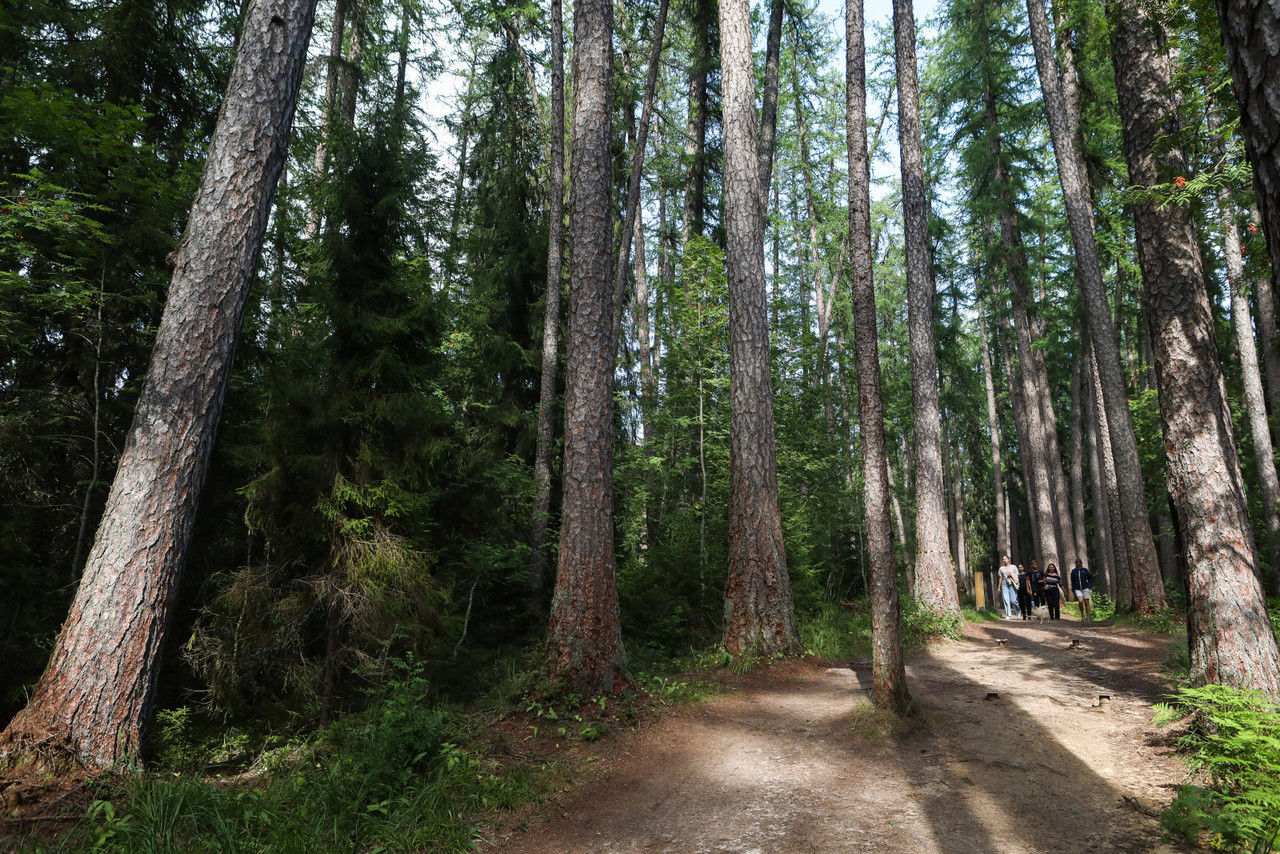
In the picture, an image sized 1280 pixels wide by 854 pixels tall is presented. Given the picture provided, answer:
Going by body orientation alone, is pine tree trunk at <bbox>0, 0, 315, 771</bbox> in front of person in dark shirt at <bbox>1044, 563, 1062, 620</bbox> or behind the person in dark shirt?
in front

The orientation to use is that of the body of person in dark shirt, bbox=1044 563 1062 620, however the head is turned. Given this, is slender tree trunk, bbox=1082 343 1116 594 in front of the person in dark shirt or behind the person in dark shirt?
behind

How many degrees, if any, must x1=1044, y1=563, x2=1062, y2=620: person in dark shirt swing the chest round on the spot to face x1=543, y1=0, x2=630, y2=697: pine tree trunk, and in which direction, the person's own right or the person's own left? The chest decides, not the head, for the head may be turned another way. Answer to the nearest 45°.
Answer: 0° — they already face it

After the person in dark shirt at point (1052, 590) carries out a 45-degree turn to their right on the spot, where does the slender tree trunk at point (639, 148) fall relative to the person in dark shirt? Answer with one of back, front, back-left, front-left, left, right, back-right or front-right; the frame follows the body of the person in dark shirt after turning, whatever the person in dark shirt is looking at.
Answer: front

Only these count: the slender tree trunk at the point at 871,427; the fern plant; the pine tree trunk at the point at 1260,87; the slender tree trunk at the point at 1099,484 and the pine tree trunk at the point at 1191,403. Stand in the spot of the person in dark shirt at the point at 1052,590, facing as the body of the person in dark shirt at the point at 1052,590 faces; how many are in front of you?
4

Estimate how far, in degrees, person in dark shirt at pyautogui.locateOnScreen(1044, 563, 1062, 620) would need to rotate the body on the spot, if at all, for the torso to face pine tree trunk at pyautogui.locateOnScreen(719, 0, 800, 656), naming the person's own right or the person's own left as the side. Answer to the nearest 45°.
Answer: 0° — they already face it

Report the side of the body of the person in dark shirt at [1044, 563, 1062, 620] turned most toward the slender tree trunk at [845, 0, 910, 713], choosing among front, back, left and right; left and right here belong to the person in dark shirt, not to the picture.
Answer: front

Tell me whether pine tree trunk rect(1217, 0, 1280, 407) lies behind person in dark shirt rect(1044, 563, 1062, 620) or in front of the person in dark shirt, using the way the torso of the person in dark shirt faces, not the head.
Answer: in front

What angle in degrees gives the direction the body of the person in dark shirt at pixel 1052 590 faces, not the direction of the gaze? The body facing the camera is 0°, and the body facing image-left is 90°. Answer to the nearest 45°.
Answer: approximately 0°

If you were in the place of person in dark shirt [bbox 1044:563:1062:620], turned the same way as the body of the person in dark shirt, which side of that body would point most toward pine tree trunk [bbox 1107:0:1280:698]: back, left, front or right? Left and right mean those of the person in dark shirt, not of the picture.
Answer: front
